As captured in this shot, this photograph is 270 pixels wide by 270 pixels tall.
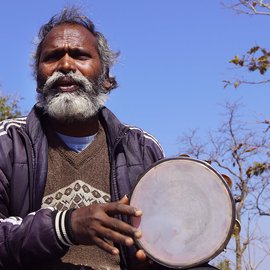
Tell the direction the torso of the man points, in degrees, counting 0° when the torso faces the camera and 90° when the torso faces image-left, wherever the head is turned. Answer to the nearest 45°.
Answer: approximately 0°
